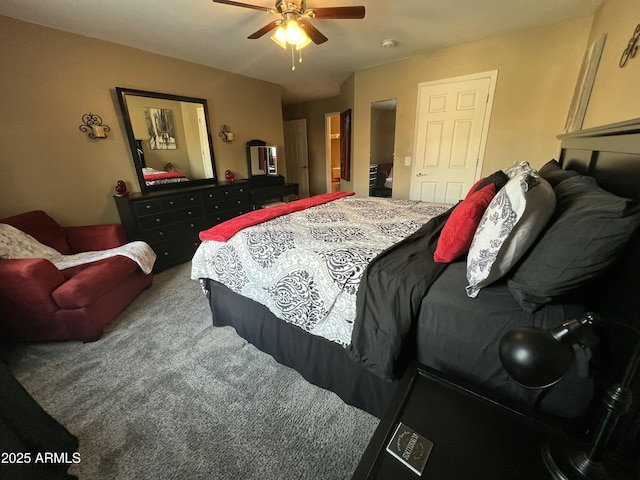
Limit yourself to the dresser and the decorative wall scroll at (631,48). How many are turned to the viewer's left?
1

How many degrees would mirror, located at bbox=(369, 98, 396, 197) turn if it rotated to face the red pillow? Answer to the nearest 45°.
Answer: approximately 45° to its left

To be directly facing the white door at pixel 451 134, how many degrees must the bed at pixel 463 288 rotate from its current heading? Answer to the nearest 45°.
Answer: approximately 45° to its right

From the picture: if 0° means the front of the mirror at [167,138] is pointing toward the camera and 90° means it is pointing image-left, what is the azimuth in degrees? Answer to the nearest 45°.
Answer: approximately 315°

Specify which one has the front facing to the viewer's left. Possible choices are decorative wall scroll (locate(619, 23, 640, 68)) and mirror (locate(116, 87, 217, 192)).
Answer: the decorative wall scroll

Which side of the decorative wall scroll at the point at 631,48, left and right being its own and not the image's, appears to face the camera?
left

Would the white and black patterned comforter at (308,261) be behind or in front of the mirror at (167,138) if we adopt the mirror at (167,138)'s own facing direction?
in front

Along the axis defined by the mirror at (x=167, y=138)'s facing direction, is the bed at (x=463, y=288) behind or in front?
in front

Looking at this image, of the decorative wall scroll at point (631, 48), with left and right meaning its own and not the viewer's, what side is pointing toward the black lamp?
left

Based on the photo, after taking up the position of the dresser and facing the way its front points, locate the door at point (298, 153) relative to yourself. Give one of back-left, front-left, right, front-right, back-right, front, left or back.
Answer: left

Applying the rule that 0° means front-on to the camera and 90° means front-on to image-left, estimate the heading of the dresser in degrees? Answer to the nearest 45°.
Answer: approximately 315°

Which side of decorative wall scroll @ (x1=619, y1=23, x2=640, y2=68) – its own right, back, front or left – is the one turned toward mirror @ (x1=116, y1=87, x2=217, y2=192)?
front

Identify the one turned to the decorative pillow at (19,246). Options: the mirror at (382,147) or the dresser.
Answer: the mirror

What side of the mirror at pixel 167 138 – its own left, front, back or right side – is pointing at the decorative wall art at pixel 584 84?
front
